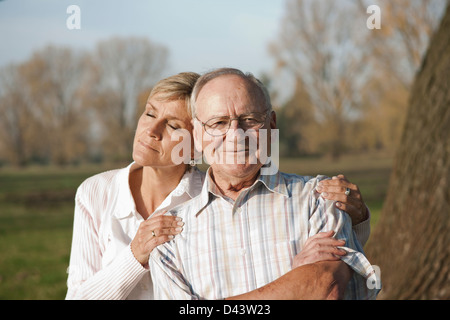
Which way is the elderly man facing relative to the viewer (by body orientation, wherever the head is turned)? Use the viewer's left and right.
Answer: facing the viewer

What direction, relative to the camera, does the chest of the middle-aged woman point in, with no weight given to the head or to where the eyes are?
toward the camera

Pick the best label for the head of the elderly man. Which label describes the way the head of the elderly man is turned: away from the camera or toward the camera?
toward the camera

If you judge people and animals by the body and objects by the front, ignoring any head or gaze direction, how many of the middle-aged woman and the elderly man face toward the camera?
2

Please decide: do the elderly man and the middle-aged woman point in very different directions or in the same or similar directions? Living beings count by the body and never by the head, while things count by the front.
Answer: same or similar directions
